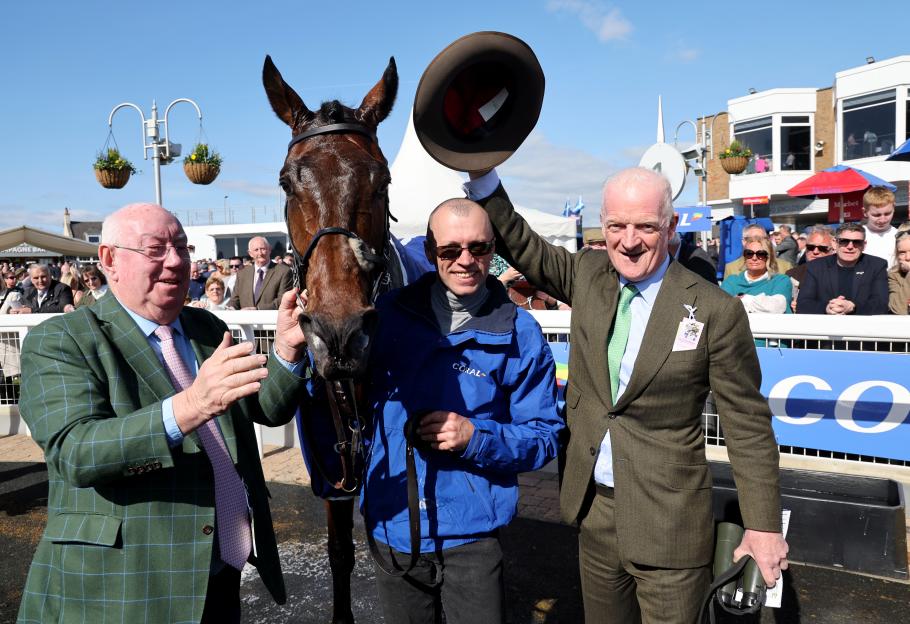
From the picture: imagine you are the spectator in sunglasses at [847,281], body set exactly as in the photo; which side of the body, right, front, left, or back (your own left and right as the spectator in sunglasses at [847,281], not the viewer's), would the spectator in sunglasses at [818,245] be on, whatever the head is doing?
back

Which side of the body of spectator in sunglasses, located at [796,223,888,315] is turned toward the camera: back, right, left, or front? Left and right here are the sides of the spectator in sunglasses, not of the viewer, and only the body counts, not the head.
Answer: front

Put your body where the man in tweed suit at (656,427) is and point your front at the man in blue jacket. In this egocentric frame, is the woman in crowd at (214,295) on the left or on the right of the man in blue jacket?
right

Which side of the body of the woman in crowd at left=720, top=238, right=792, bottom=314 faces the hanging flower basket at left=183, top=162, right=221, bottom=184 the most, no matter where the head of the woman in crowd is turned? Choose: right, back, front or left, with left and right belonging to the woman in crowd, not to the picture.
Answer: right

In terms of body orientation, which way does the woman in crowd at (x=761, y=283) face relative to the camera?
toward the camera

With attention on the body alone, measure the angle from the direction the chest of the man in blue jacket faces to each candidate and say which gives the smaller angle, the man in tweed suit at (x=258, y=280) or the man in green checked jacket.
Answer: the man in green checked jacket

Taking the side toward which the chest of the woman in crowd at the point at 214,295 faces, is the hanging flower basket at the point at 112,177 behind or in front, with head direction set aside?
behind

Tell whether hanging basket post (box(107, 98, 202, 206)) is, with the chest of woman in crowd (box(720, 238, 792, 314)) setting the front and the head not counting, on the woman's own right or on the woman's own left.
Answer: on the woman's own right

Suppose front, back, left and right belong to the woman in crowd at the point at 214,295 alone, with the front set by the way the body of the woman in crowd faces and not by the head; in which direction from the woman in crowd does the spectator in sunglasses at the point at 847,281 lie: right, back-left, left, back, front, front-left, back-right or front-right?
front-left

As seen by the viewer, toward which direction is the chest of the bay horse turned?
toward the camera

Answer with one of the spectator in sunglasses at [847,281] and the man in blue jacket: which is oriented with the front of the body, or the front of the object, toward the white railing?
the spectator in sunglasses

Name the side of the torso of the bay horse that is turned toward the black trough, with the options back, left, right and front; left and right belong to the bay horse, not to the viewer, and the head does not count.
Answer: left

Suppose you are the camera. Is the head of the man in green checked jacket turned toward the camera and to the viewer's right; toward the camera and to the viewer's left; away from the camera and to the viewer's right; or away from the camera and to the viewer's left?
toward the camera and to the viewer's right
